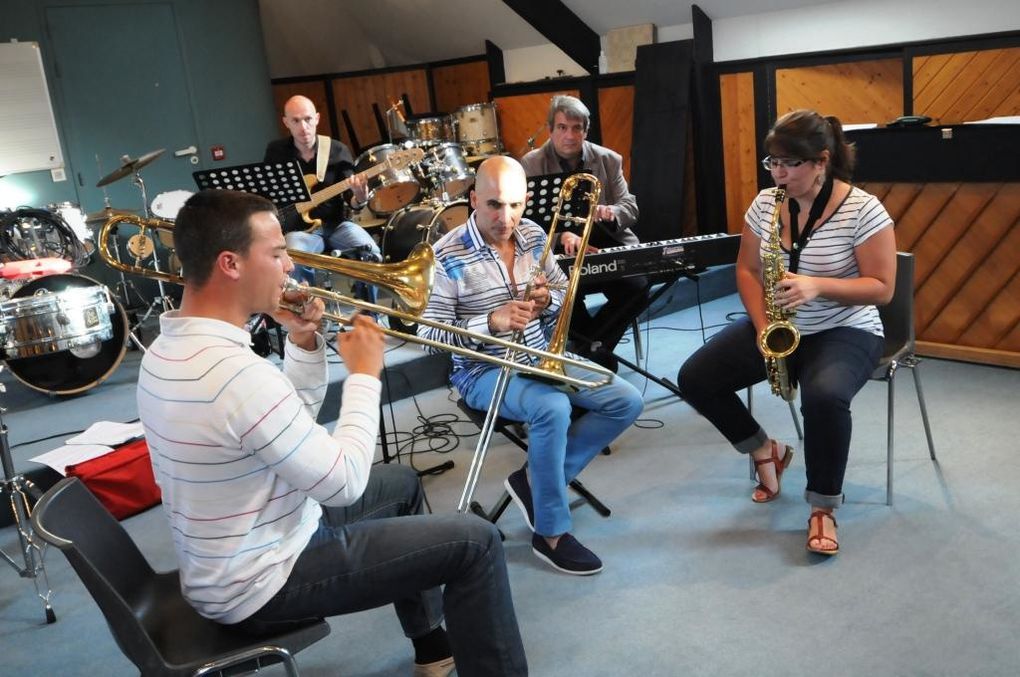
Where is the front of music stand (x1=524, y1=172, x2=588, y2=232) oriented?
away from the camera

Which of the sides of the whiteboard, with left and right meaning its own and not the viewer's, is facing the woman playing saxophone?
front

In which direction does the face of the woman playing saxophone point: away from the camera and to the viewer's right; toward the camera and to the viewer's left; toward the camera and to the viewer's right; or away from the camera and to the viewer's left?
toward the camera and to the viewer's left

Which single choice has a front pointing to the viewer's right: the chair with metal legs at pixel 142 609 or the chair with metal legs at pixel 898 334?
the chair with metal legs at pixel 142 609

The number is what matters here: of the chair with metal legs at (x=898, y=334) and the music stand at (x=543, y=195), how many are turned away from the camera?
1

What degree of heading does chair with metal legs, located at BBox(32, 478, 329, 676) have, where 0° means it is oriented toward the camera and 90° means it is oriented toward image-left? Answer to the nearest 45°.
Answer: approximately 270°

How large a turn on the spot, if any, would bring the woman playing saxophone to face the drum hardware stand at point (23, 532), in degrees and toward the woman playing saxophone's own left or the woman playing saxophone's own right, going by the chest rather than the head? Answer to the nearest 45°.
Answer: approximately 45° to the woman playing saxophone's own right

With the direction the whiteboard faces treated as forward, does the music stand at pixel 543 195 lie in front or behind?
in front

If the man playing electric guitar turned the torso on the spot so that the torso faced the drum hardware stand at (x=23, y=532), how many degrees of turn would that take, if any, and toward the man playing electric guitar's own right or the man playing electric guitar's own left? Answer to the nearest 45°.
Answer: approximately 45° to the man playing electric guitar's own right

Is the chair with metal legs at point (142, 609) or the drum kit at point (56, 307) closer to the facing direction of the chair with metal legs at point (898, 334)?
the chair with metal legs

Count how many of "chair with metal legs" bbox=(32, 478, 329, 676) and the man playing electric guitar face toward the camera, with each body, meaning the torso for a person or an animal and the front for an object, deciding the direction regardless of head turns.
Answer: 1

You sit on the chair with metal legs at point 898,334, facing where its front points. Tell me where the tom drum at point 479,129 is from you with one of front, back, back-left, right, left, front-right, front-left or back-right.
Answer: right

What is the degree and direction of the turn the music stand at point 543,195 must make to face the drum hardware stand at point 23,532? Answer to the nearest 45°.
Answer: approximately 135° to its left

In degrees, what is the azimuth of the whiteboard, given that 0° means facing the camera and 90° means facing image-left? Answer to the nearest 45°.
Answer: approximately 315°
